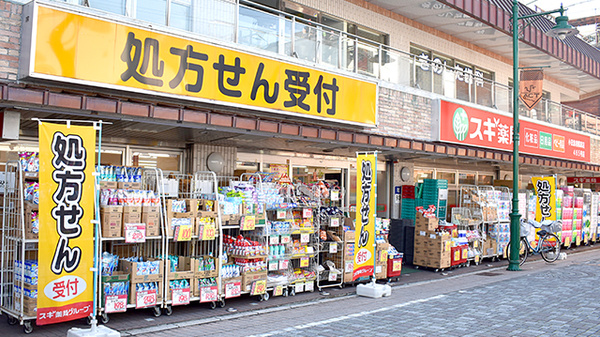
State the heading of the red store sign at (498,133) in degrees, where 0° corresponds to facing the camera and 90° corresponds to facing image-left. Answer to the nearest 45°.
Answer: approximately 315°

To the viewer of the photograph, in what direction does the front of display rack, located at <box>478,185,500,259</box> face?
facing the viewer and to the right of the viewer

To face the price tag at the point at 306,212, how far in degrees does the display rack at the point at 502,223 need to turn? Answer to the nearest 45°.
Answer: approximately 90° to its right

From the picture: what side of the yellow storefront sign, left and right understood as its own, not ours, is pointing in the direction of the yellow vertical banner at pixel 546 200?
left

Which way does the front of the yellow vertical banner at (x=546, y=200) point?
toward the camera

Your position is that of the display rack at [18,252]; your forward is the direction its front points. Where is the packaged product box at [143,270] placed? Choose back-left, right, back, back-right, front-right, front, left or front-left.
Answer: front-left

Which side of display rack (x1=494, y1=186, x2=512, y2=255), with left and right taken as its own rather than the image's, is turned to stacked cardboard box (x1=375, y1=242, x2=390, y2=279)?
right

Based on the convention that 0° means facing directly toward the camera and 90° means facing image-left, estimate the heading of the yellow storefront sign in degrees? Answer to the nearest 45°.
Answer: approximately 315°

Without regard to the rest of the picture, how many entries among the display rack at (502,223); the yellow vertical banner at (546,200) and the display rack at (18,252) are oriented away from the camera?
0

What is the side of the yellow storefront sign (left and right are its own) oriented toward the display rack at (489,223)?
left

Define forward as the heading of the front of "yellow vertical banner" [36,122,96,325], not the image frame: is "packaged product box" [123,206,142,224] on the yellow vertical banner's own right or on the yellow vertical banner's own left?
on the yellow vertical banner's own left
